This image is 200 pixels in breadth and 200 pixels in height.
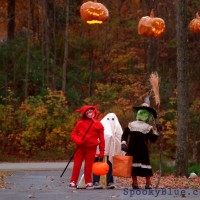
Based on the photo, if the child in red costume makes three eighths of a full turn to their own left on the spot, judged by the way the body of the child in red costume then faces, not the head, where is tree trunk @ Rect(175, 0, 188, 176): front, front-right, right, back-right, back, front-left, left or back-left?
front

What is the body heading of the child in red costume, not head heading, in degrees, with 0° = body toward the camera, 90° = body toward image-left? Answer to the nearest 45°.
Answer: approximately 0°
